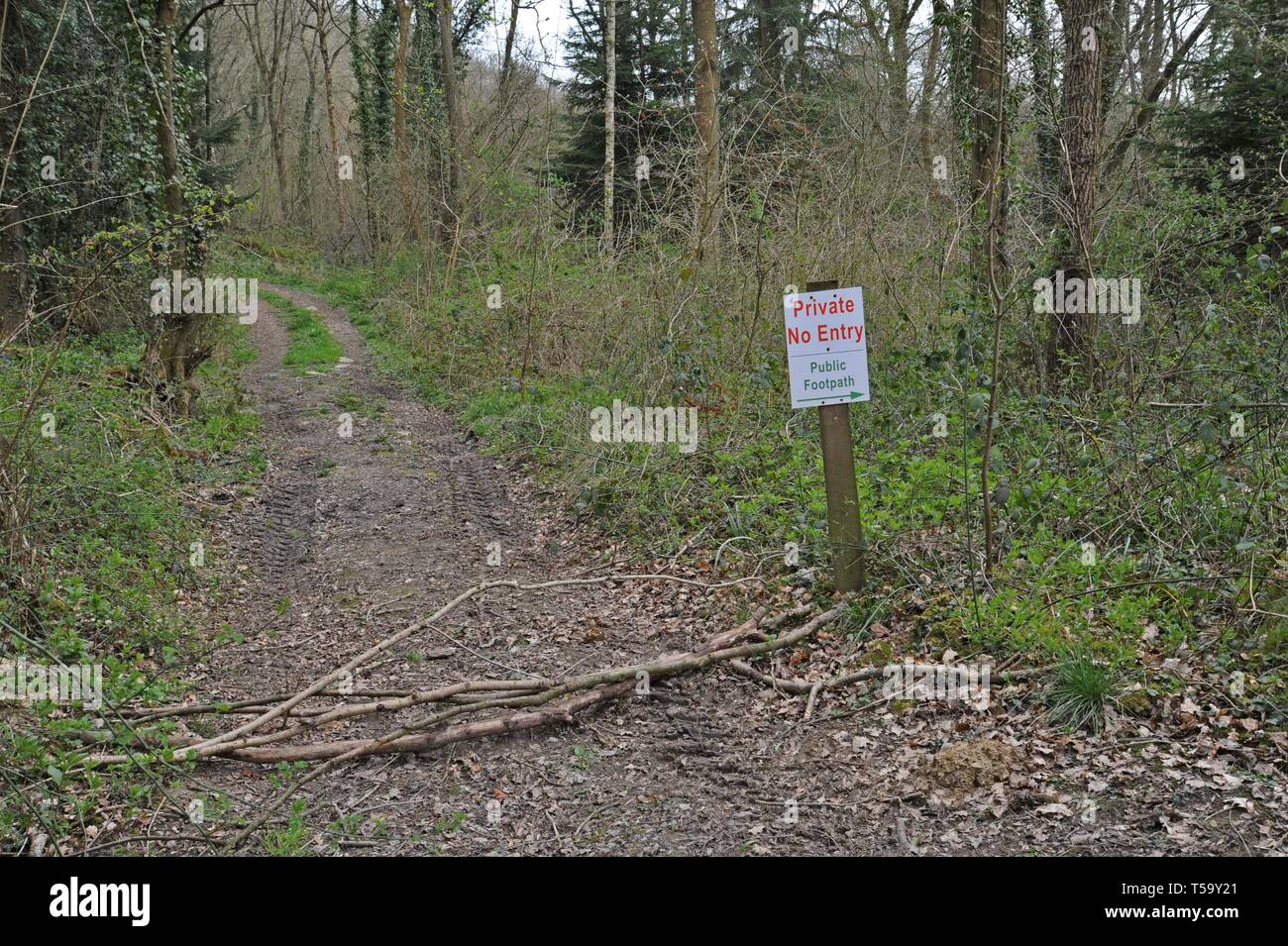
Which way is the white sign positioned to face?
toward the camera

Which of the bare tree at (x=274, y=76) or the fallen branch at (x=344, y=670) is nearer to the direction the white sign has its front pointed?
the fallen branch

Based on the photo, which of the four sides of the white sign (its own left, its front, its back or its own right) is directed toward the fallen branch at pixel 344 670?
right

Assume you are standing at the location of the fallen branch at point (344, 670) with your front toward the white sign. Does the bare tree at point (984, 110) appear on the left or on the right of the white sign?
left

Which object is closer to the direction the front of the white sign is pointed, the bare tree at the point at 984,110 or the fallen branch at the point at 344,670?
the fallen branch

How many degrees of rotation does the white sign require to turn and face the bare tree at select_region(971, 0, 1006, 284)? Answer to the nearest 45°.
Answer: approximately 180°

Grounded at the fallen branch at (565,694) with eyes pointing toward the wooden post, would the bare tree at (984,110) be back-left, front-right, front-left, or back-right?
front-left
